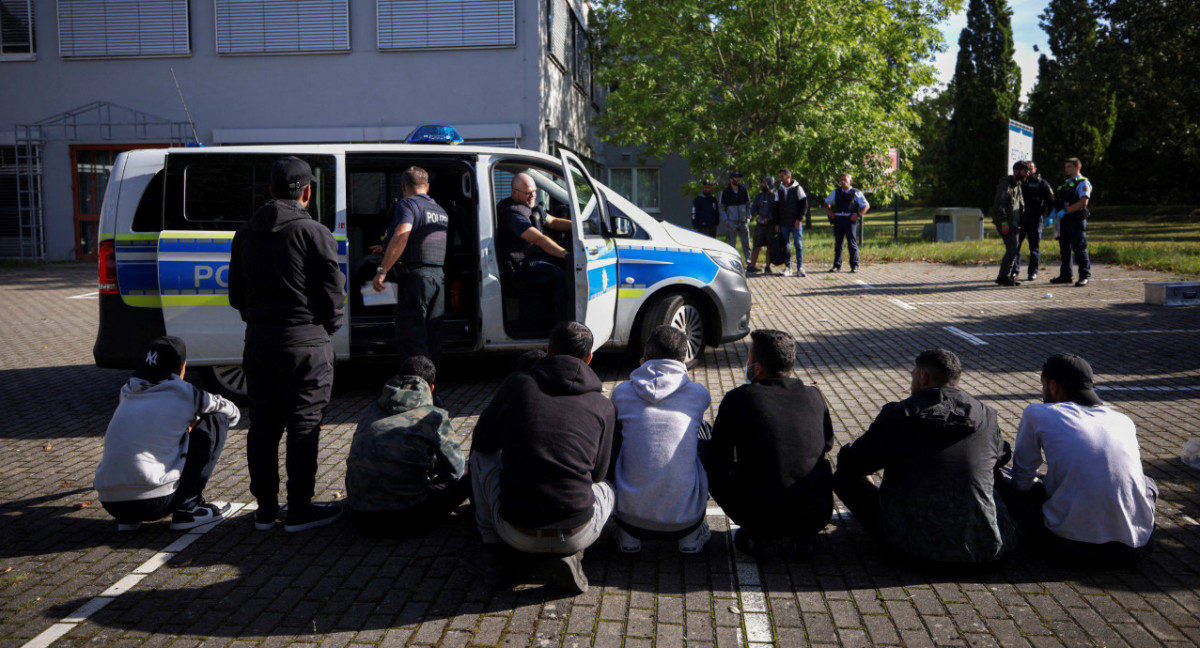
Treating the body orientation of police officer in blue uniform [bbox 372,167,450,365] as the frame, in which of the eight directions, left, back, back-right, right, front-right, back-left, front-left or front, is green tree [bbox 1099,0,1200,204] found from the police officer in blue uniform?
right

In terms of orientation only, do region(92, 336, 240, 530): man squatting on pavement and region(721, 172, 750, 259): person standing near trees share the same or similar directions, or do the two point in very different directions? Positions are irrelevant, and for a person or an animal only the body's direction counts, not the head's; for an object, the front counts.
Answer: very different directions

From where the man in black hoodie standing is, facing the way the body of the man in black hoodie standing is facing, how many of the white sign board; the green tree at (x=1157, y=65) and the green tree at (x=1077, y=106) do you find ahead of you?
3

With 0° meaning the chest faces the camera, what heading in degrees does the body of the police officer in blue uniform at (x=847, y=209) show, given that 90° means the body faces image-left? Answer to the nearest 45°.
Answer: approximately 0°

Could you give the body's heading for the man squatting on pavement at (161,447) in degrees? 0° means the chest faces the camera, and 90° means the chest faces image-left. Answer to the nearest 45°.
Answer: approximately 225°

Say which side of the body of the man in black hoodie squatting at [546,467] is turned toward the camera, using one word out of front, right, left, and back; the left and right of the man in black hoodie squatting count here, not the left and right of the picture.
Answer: back

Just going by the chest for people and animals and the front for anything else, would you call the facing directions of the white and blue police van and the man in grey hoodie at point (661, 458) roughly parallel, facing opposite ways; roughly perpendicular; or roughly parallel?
roughly perpendicular

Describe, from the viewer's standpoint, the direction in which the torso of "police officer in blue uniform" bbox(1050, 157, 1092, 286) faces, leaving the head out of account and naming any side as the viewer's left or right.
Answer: facing the viewer and to the left of the viewer

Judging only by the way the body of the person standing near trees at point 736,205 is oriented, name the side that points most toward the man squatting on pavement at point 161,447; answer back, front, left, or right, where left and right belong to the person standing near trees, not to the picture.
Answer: front

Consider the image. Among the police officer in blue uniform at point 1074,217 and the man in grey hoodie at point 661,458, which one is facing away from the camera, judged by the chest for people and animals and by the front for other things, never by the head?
the man in grey hoodie

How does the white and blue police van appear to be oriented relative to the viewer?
to the viewer's right

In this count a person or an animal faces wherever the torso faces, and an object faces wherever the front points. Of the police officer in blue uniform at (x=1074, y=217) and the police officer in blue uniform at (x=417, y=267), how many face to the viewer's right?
0

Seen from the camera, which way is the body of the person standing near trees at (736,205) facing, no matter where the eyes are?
toward the camera

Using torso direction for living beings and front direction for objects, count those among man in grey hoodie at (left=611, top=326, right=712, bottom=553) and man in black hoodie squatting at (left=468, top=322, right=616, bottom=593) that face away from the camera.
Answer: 2

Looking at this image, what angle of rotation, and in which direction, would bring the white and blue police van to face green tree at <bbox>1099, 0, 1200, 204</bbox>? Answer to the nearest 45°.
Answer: approximately 45° to its left
